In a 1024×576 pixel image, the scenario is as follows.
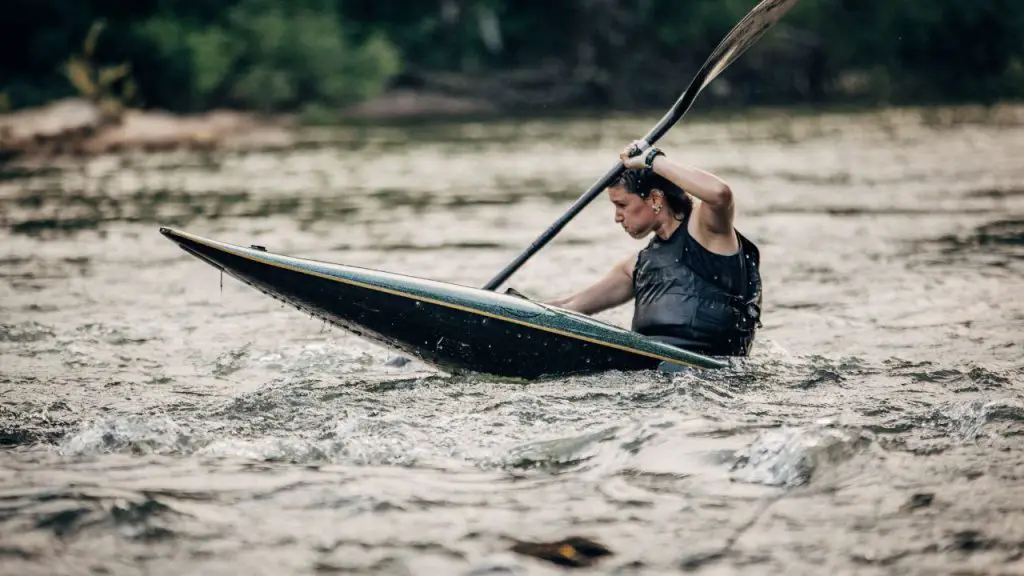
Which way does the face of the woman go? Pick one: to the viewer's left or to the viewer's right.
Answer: to the viewer's left

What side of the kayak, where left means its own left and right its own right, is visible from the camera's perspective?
left

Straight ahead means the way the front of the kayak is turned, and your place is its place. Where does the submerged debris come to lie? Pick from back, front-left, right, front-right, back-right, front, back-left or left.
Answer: left
